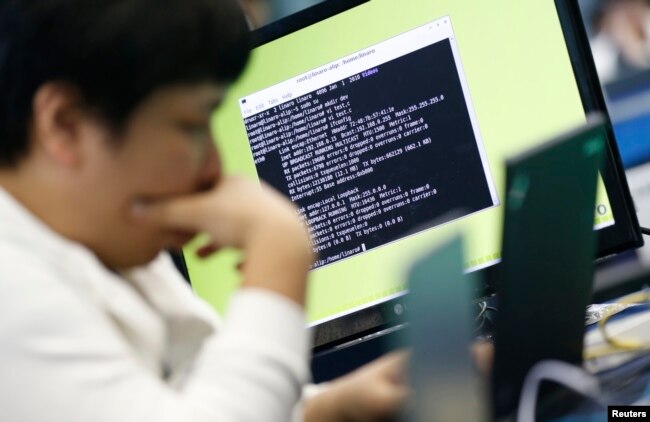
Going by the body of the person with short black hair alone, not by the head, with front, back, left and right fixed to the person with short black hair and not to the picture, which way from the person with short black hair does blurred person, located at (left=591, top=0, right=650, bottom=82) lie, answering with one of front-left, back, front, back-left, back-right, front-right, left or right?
front-left

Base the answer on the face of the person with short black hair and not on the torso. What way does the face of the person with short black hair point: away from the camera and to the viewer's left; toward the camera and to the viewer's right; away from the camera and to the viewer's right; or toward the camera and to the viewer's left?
away from the camera and to the viewer's right

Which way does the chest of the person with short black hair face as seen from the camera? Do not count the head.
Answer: to the viewer's right
